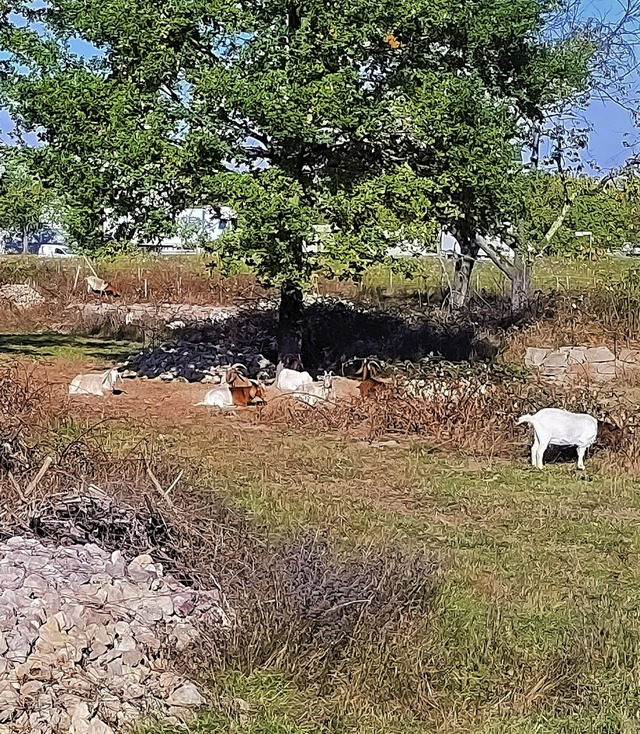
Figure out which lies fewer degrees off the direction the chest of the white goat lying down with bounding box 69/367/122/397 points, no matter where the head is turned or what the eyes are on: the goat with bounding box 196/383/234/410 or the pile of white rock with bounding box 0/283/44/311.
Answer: the goat

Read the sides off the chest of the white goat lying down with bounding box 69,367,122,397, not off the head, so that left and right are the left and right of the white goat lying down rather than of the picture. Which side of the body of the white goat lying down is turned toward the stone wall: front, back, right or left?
front

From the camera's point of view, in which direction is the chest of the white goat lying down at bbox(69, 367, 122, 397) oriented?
to the viewer's right
